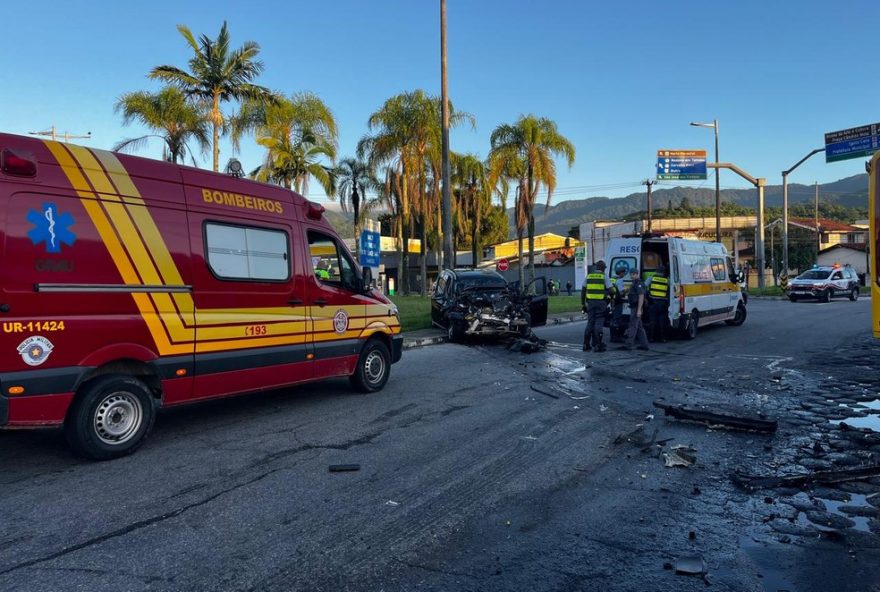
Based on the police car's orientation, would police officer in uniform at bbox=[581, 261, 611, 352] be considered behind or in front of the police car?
in front

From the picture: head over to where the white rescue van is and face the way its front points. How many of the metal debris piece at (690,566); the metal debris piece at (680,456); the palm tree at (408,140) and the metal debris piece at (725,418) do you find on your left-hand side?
1

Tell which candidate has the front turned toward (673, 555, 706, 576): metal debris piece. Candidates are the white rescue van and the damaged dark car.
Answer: the damaged dark car

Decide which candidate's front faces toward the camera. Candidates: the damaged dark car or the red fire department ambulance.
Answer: the damaged dark car

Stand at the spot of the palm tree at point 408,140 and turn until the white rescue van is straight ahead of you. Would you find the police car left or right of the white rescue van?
left

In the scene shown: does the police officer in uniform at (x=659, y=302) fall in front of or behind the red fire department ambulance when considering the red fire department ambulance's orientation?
in front

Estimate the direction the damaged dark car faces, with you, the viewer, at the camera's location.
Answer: facing the viewer

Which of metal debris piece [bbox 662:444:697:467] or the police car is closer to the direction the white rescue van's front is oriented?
the police car

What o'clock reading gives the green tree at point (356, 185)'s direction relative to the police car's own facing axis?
The green tree is roughly at 1 o'clock from the police car.

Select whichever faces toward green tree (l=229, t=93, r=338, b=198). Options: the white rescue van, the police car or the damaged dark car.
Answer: the police car

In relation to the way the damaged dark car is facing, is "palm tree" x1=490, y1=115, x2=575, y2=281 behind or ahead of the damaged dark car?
behind

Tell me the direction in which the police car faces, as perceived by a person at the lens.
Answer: facing the viewer and to the left of the viewer

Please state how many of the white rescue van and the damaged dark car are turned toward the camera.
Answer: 1

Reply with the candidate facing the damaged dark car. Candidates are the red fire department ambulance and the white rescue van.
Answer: the red fire department ambulance

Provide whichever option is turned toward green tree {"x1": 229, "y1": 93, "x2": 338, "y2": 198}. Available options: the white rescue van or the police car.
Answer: the police car

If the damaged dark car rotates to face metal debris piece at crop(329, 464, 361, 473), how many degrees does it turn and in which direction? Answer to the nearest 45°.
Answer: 0° — it already faces it

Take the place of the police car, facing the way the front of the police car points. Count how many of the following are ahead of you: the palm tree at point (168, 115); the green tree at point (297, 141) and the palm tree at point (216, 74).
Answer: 3
